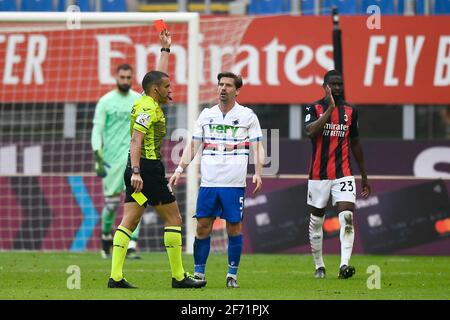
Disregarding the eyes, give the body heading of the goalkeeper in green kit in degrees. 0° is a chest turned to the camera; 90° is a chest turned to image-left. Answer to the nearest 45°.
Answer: approximately 0°

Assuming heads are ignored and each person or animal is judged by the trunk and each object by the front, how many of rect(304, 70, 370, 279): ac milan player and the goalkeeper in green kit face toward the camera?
2

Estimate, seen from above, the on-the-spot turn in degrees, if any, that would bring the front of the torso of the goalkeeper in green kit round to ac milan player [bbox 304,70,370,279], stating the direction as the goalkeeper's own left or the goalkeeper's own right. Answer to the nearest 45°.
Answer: approximately 45° to the goalkeeper's own left

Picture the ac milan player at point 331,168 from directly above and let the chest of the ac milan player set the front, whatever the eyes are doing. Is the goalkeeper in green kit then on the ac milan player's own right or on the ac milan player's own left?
on the ac milan player's own right

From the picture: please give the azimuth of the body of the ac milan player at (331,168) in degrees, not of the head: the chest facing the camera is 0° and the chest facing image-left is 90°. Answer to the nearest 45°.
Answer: approximately 0°
